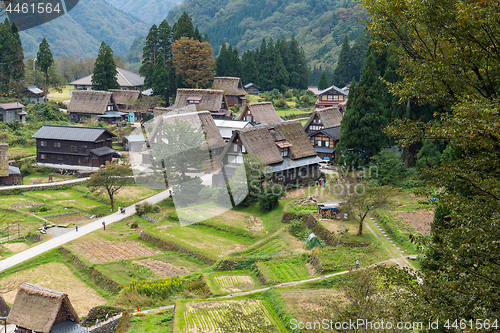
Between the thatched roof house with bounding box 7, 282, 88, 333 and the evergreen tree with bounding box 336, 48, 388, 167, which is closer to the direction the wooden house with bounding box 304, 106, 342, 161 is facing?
the thatched roof house

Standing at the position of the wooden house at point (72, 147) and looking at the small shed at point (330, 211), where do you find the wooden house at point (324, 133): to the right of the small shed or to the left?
left

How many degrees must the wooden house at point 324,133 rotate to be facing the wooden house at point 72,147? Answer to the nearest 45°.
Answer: approximately 45° to its right

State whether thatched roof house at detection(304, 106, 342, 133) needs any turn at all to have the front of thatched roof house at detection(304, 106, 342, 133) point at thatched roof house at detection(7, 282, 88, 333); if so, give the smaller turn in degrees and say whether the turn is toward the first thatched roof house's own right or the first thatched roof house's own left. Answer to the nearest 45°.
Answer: approximately 45° to the first thatched roof house's own left

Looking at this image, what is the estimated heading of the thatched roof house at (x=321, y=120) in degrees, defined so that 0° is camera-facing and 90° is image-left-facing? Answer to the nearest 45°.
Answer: approximately 45°

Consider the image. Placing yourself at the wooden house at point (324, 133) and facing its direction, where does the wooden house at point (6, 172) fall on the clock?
the wooden house at point (6, 172) is roughly at 1 o'clock from the wooden house at point (324, 133).

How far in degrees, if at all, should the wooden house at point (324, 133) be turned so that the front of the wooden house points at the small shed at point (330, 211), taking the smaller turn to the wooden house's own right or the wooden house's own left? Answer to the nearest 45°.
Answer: approximately 45° to the wooden house's own left
